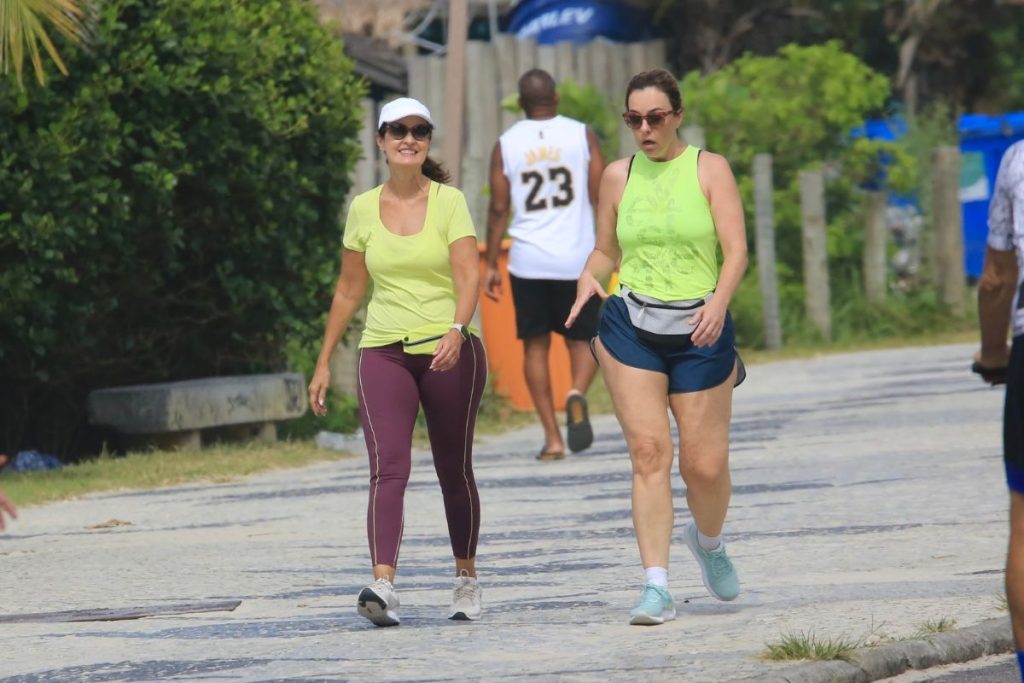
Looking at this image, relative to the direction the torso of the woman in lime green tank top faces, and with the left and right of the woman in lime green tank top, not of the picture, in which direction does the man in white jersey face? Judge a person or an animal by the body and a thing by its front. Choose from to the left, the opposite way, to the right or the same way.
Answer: the opposite way

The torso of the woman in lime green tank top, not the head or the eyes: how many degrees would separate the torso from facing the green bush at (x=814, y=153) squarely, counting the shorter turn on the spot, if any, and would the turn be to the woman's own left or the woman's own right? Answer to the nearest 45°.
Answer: approximately 180°

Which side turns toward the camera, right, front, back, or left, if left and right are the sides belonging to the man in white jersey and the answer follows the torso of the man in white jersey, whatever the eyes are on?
back

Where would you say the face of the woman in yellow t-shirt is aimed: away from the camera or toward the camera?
toward the camera

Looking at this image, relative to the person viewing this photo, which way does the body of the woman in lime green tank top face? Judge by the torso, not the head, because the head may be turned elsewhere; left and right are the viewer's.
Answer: facing the viewer

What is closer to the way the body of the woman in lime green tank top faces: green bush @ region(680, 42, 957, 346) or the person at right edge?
the person at right edge

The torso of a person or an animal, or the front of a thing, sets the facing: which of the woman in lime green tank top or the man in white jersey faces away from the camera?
the man in white jersey
